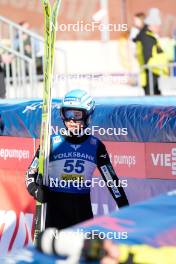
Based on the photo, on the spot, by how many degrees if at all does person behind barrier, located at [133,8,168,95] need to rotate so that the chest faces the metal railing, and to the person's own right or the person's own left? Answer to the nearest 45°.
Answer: approximately 135° to the person's own right
